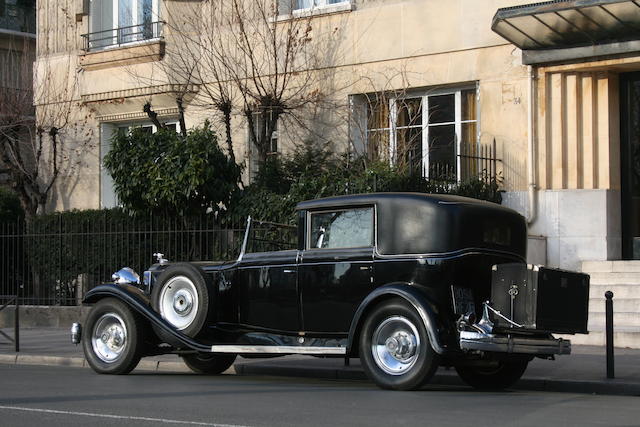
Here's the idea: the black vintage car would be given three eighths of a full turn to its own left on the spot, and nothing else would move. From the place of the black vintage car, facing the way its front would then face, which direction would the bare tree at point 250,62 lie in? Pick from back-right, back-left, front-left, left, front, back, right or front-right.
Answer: back

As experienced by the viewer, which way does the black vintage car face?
facing away from the viewer and to the left of the viewer

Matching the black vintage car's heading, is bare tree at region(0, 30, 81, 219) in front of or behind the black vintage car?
in front

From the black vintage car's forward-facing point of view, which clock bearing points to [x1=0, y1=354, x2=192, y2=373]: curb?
The curb is roughly at 12 o'clock from the black vintage car.

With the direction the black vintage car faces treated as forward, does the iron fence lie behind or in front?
in front
